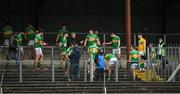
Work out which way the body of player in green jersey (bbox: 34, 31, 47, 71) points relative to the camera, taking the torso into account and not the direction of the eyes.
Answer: to the viewer's right

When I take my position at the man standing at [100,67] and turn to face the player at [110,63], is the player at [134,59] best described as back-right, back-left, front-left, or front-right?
front-right

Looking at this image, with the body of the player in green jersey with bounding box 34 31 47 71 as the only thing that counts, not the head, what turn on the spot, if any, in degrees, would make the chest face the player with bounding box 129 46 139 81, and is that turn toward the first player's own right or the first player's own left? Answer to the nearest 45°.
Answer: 0° — they already face them

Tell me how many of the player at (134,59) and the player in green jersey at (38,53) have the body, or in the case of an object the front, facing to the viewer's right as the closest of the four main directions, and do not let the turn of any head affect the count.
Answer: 1

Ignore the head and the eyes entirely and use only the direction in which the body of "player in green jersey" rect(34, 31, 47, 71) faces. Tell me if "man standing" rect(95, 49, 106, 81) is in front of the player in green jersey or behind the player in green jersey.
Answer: in front
